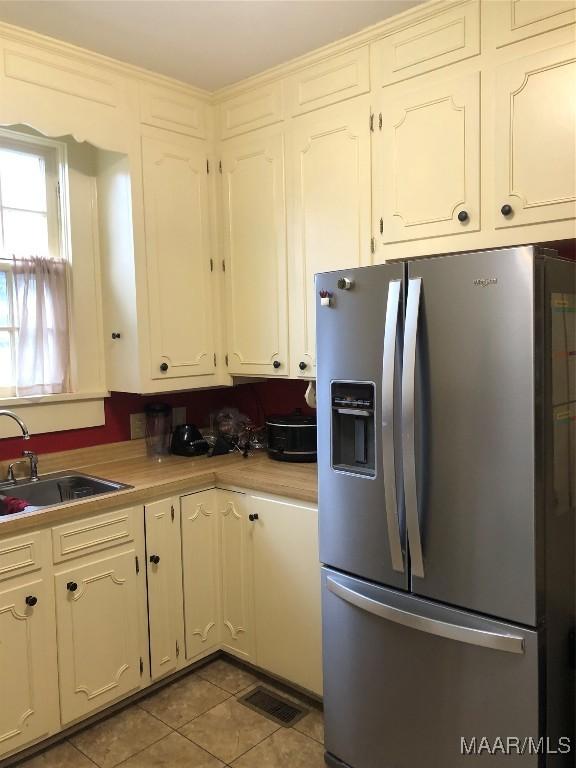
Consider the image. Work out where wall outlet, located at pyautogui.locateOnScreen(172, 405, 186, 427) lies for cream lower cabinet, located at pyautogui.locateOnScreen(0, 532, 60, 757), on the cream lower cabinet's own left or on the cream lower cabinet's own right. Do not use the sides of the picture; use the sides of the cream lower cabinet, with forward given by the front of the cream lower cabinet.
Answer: on the cream lower cabinet's own left

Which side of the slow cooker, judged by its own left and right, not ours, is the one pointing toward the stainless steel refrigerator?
left

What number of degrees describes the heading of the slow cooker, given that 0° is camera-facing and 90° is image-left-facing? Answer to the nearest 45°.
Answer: approximately 45°

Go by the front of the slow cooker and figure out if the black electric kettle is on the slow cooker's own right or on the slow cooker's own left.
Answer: on the slow cooker's own right

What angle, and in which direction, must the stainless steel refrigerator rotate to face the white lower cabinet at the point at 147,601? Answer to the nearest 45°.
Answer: approximately 45° to its right

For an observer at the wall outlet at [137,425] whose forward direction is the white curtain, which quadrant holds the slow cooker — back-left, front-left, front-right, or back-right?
back-left

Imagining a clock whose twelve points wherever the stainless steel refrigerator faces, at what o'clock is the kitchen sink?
The kitchen sink is roughly at 2 o'clock from the stainless steel refrigerator.

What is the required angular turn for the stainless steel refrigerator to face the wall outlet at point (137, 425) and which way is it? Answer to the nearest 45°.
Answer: approximately 90° to its right

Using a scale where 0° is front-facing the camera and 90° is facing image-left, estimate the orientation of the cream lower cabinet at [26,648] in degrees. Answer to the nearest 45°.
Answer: approximately 315°

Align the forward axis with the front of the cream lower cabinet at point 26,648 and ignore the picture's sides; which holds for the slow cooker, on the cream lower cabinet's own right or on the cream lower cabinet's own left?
on the cream lower cabinet's own left
